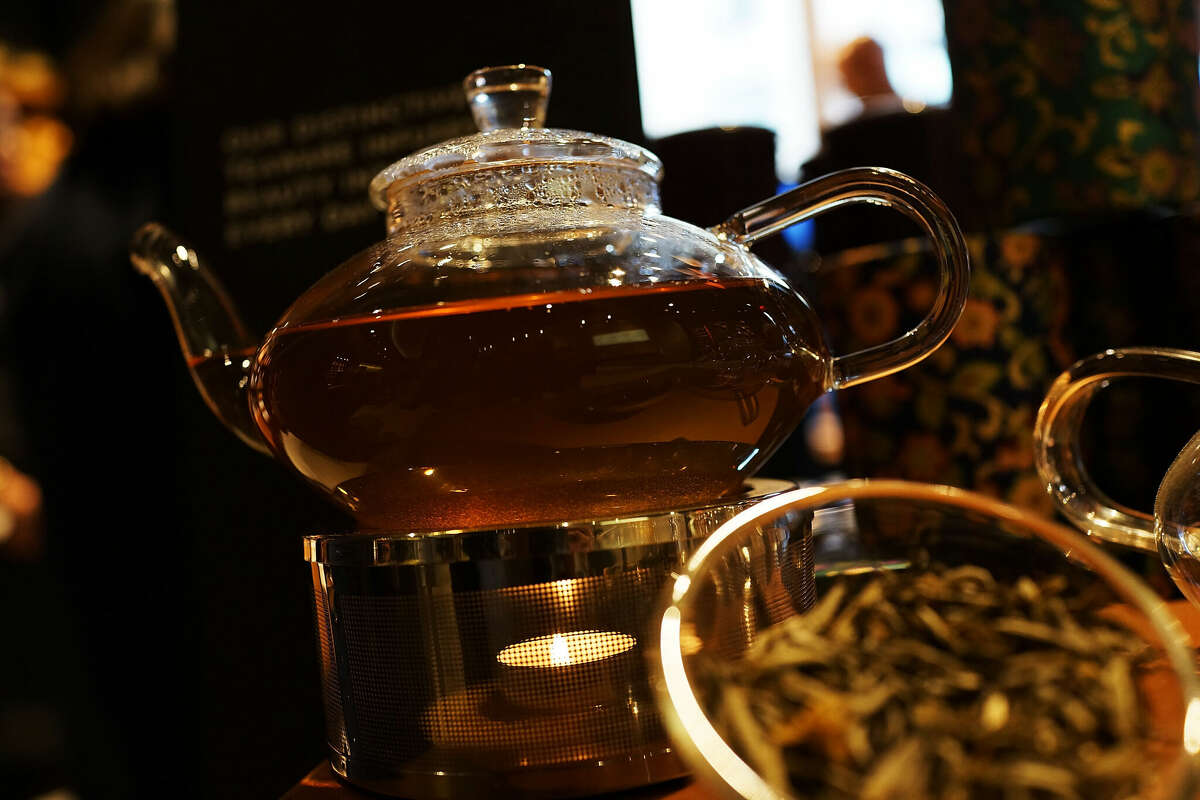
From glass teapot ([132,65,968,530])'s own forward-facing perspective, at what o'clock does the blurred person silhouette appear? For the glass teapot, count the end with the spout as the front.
The blurred person silhouette is roughly at 4 o'clock from the glass teapot.

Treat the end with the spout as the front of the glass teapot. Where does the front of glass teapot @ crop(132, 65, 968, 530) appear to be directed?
to the viewer's left
